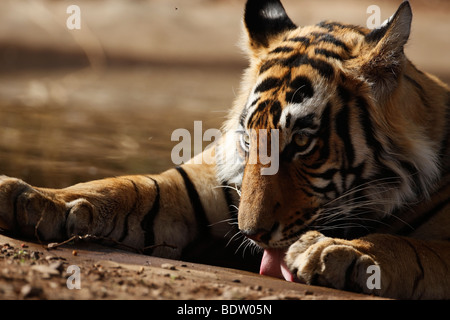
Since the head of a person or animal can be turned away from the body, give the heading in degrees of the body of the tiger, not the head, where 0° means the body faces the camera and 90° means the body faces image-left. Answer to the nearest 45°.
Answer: approximately 45°
